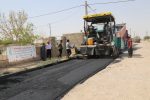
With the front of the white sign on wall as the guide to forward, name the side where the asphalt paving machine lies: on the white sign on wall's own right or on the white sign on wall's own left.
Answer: on the white sign on wall's own left

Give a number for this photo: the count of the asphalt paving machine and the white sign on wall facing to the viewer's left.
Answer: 0

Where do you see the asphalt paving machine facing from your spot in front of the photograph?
facing away from the viewer and to the right of the viewer

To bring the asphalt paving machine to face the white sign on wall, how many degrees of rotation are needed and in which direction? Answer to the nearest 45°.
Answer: approximately 180°
